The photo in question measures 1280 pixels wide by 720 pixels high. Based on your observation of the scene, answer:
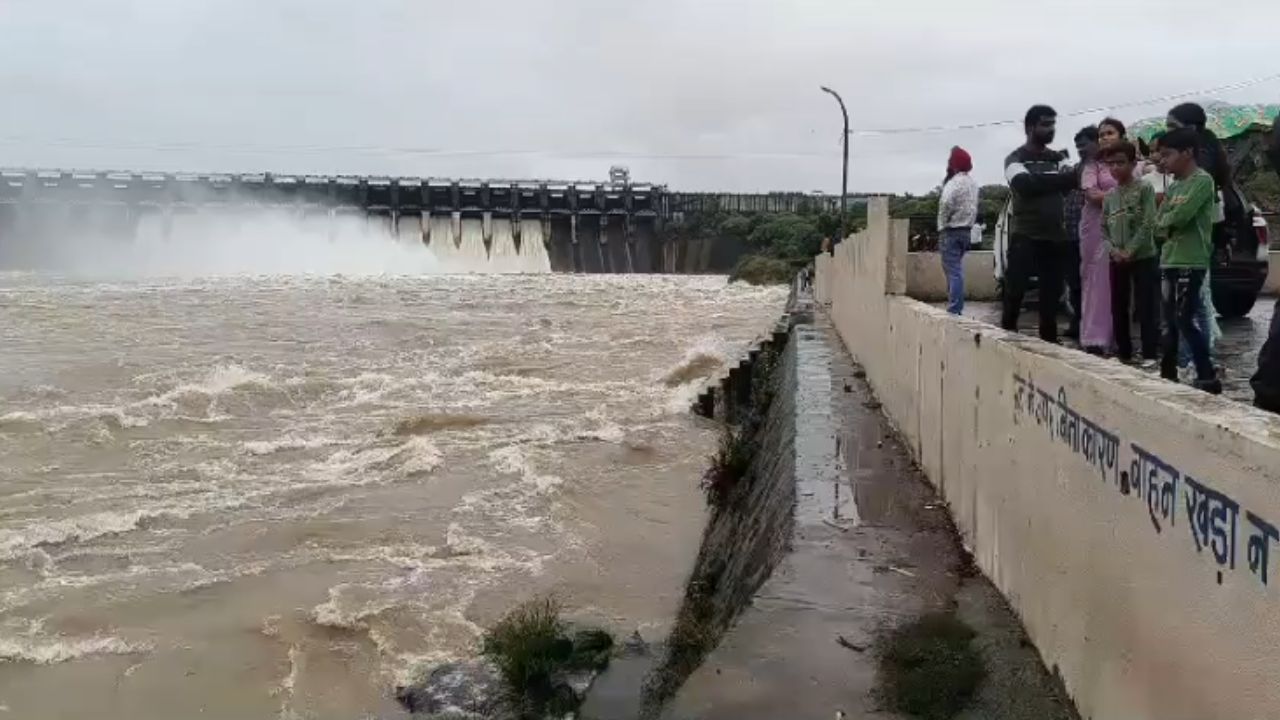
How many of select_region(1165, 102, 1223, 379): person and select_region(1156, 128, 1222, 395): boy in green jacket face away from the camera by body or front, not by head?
0

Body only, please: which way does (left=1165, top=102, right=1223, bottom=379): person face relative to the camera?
to the viewer's left

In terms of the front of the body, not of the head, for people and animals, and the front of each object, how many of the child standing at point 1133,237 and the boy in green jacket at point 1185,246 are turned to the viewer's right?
0

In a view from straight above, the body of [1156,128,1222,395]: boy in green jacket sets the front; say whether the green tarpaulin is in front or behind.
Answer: behind

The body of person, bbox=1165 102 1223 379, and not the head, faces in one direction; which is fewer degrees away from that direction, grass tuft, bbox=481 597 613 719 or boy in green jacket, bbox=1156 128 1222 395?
the grass tuft

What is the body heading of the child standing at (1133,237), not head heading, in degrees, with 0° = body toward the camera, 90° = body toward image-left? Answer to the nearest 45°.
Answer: approximately 45°

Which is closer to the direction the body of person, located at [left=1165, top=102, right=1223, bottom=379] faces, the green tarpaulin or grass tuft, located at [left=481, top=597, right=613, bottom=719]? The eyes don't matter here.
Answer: the grass tuft

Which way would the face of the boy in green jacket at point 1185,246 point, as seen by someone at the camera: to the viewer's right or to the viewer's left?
to the viewer's left

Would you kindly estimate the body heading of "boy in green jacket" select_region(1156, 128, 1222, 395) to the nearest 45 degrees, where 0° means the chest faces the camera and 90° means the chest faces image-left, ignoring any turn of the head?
approximately 45°

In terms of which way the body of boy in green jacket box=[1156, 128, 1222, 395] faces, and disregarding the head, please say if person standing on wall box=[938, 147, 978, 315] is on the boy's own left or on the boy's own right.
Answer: on the boy's own right
